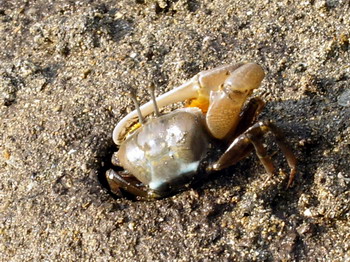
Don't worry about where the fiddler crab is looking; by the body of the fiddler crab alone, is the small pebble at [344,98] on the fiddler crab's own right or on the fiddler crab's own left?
on the fiddler crab's own right

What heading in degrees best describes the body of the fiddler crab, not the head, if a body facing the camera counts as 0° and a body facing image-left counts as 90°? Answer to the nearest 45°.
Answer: approximately 135°
